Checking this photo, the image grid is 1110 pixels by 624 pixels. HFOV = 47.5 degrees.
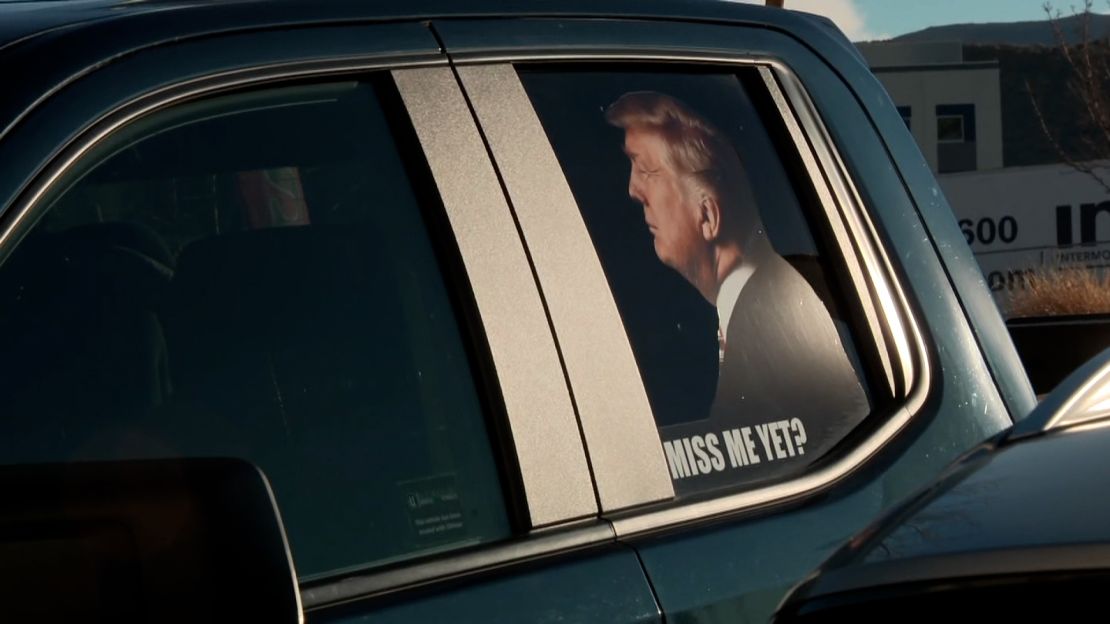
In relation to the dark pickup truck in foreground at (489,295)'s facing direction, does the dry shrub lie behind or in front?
behind

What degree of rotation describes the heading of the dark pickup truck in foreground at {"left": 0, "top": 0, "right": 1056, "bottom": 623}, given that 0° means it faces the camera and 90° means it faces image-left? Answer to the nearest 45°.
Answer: approximately 45°

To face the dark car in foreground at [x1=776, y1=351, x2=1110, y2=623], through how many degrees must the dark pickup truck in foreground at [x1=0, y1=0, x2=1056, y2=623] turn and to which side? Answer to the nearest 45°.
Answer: approximately 90° to its left
